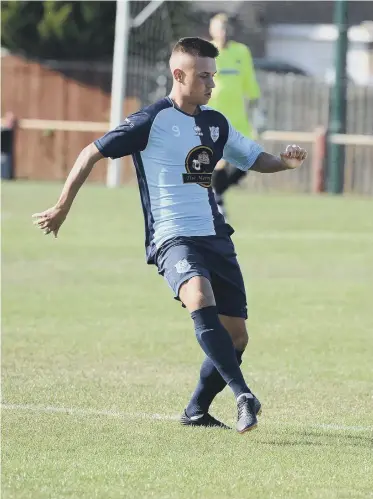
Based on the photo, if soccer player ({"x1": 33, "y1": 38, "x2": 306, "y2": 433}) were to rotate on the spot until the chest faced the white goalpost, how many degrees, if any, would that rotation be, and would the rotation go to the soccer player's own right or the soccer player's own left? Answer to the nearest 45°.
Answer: approximately 135° to the soccer player's own left

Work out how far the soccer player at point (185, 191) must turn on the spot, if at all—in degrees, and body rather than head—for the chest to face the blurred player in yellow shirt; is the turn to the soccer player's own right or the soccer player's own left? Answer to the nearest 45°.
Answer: approximately 135° to the soccer player's own left

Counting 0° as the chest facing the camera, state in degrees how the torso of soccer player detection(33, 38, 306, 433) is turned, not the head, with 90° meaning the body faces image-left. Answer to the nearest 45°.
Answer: approximately 315°
